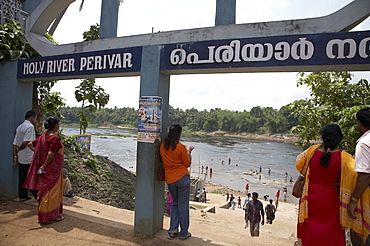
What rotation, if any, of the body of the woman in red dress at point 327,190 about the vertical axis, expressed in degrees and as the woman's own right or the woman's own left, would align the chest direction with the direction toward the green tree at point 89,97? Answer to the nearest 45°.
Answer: approximately 45° to the woman's own left

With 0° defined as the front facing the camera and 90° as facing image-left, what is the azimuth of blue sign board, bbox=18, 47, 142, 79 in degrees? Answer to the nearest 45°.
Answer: approximately 45°

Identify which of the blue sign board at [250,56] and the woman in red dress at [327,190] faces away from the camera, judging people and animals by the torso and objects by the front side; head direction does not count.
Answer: the woman in red dress

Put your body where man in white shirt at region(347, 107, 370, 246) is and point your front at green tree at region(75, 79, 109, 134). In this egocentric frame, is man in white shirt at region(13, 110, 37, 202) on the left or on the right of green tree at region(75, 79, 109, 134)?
left

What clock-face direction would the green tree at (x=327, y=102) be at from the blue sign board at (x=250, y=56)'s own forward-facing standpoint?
The green tree is roughly at 6 o'clock from the blue sign board.

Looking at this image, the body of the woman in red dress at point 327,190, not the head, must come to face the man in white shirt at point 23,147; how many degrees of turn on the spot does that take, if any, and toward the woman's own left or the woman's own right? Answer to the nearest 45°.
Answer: approximately 90° to the woman's own left

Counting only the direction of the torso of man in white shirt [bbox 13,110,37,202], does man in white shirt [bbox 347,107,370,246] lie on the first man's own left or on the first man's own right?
on the first man's own right

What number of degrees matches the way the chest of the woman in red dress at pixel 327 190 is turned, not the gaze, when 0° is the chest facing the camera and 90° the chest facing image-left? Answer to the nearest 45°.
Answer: approximately 180°

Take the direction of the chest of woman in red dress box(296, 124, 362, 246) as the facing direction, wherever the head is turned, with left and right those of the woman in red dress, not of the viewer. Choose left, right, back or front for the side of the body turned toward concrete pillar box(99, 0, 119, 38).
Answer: left
